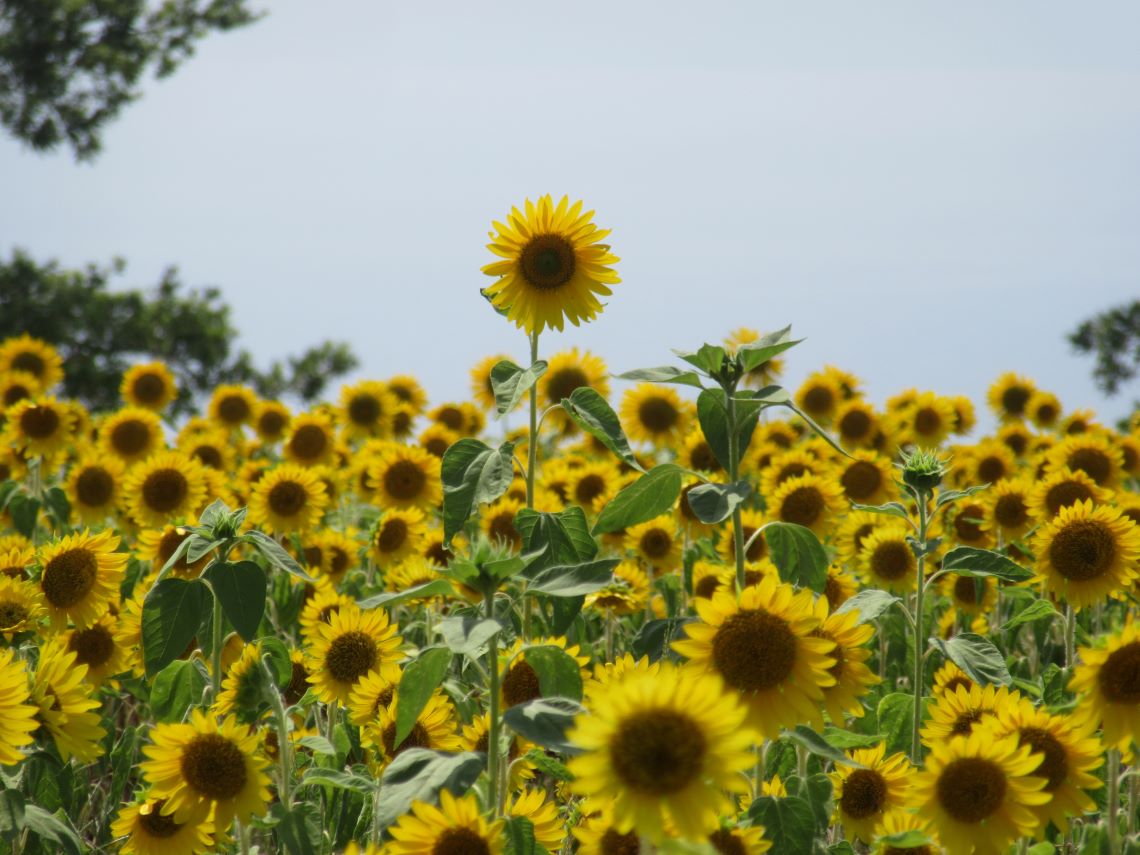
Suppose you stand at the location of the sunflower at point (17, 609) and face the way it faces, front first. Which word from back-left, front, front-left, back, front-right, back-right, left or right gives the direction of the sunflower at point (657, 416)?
back-left

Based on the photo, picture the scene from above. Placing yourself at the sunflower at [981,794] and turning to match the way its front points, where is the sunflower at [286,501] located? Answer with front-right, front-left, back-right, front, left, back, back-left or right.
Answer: back-right

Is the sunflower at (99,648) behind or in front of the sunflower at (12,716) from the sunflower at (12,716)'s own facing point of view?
behind

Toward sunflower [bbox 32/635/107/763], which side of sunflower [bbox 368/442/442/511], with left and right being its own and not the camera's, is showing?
front

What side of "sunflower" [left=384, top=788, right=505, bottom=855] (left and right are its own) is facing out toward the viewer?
front

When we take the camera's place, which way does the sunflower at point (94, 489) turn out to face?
facing the viewer

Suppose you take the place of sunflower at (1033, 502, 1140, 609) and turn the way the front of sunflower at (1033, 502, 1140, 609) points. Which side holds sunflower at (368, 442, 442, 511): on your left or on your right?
on your right

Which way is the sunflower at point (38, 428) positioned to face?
toward the camera

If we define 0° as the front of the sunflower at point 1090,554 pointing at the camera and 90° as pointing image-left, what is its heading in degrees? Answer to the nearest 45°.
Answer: approximately 0°

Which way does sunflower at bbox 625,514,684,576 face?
toward the camera

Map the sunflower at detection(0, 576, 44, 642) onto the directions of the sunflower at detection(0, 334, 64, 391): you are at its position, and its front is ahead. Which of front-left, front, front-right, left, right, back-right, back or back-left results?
front

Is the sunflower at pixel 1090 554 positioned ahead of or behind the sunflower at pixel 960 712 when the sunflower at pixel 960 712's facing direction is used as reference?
behind

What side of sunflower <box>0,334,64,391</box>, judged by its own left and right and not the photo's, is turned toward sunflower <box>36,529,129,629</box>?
front
